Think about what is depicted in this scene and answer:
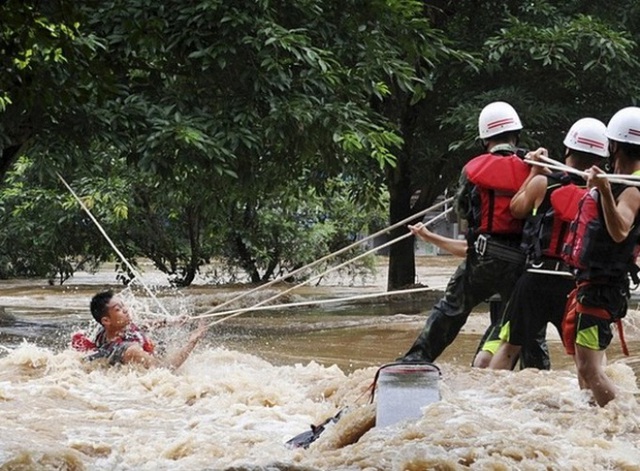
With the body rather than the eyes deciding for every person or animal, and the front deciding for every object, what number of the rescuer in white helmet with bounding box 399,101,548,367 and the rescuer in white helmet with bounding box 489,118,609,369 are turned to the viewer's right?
0

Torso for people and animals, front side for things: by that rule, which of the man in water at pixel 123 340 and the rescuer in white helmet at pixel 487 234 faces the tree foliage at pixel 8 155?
the rescuer in white helmet

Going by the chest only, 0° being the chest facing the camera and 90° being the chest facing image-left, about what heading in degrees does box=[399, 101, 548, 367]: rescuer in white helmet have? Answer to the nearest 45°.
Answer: approximately 135°

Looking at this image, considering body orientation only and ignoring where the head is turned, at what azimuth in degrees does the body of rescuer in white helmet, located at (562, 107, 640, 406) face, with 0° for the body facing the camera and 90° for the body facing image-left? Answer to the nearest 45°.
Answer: approximately 90°

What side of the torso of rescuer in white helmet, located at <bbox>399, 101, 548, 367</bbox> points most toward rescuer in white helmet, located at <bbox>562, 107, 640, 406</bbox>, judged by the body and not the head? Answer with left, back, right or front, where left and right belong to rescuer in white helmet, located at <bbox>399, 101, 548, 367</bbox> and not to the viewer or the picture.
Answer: back

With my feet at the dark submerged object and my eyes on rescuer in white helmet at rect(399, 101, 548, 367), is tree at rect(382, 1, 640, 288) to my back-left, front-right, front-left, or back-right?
front-left

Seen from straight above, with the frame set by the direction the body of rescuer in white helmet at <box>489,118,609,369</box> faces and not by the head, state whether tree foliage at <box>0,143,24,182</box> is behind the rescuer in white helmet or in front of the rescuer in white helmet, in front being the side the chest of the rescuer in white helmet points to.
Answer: in front

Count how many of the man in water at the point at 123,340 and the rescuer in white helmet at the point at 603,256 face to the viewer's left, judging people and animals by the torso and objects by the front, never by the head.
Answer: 1

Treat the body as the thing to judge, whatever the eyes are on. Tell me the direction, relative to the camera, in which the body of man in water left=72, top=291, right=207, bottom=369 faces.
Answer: to the viewer's right

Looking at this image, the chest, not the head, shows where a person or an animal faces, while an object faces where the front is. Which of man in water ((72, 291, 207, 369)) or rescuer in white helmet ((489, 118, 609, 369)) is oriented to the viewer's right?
the man in water
